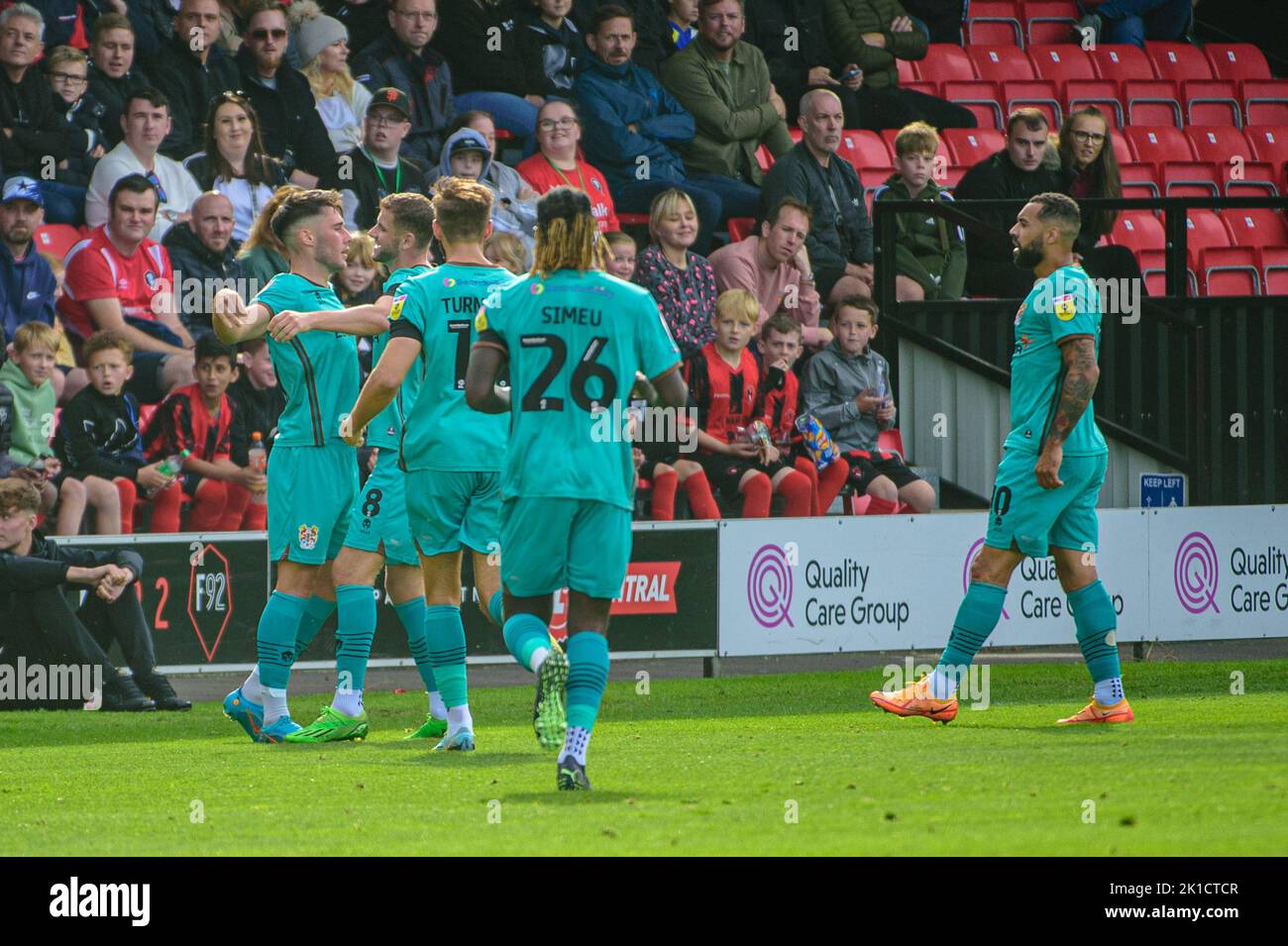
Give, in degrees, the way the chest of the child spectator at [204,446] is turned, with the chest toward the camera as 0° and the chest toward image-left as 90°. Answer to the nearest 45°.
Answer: approximately 315°

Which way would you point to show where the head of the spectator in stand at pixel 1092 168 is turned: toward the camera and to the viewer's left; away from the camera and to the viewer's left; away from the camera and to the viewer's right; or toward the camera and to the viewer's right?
toward the camera and to the viewer's left

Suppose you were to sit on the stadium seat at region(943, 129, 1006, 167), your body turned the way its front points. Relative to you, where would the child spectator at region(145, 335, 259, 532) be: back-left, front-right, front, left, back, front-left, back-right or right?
right

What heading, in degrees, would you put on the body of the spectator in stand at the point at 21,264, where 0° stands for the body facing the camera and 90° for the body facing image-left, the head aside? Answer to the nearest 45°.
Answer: approximately 0°

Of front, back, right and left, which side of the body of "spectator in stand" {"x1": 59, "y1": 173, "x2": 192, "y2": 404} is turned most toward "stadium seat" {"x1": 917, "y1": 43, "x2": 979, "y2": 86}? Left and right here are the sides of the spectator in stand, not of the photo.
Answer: left

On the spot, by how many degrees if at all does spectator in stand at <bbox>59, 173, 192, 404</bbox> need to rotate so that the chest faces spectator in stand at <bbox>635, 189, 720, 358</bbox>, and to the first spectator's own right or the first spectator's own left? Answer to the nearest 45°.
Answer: approximately 45° to the first spectator's own left

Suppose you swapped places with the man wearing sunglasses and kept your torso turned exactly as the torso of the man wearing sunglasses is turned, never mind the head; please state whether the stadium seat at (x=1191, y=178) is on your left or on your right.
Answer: on your left

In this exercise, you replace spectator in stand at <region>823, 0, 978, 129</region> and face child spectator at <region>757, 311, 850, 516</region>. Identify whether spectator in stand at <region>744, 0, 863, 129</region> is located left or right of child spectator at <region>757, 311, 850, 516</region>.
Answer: right

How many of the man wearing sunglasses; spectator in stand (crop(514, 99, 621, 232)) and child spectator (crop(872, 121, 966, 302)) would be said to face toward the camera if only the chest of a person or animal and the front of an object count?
3

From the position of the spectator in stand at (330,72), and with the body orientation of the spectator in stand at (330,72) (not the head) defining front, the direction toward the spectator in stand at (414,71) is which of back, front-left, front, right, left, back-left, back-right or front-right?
left

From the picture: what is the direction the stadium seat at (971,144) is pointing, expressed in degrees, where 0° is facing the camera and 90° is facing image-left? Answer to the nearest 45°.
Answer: approximately 315°

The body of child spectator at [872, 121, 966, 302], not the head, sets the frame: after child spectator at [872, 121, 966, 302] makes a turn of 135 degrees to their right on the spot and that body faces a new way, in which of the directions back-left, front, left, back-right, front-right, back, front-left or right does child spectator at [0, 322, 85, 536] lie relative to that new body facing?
left

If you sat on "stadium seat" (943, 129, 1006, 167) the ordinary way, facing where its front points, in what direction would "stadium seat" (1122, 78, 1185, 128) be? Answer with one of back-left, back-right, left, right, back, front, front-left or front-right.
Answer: left
